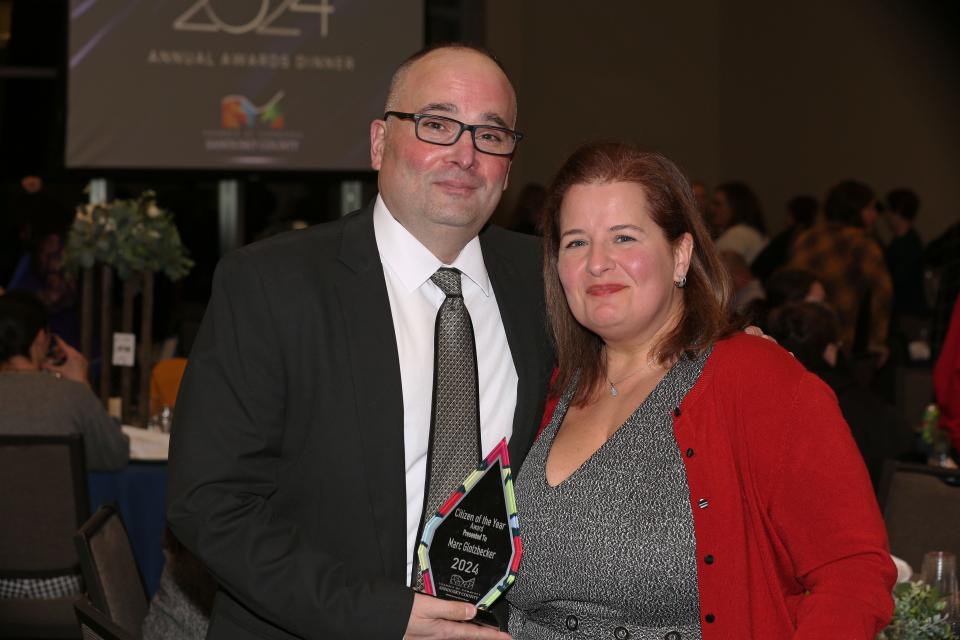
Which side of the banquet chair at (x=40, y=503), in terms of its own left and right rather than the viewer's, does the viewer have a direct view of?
back

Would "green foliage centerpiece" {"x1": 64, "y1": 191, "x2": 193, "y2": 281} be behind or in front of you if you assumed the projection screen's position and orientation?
in front

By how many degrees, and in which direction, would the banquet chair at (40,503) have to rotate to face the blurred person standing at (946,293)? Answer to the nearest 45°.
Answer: approximately 90° to its right

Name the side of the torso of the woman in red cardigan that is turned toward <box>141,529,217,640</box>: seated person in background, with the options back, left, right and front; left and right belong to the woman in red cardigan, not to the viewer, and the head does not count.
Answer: right

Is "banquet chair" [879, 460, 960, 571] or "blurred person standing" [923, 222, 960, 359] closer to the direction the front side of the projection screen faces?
the banquet chair

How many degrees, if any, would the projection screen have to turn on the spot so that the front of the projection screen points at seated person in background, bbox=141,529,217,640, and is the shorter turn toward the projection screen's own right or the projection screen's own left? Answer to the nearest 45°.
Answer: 0° — it already faces them

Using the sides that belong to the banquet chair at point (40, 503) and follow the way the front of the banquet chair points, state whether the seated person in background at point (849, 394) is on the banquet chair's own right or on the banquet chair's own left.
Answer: on the banquet chair's own right
